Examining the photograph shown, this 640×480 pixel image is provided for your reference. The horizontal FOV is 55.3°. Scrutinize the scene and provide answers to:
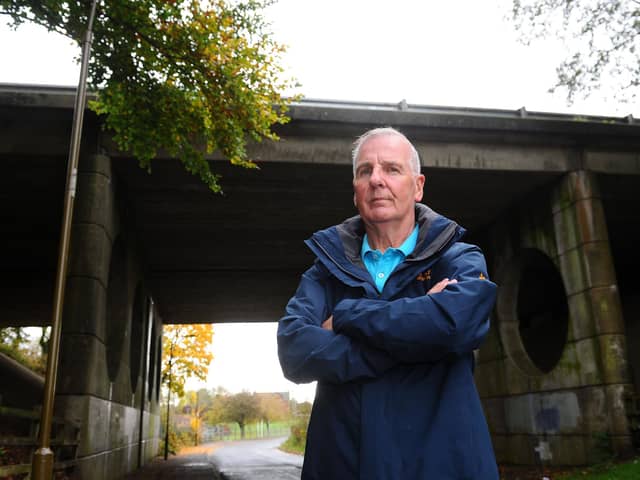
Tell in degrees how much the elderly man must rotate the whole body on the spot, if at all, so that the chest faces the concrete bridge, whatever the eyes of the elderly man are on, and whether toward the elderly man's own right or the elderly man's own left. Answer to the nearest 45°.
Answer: approximately 180°

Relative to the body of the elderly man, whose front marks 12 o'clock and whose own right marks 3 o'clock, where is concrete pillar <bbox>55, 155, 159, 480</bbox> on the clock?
The concrete pillar is roughly at 5 o'clock from the elderly man.

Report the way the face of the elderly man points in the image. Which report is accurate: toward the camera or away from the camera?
toward the camera

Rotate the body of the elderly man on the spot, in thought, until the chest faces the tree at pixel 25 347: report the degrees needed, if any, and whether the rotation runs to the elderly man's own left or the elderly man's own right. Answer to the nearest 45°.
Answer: approximately 135° to the elderly man's own right

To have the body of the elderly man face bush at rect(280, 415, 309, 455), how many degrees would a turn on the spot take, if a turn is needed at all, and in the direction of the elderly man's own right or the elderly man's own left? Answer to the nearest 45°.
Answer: approximately 180°

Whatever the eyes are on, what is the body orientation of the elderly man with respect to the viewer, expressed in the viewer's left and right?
facing the viewer

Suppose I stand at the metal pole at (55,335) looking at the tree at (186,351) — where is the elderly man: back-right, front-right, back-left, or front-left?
back-right

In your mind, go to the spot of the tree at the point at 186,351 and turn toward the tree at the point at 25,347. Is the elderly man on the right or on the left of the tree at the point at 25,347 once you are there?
left

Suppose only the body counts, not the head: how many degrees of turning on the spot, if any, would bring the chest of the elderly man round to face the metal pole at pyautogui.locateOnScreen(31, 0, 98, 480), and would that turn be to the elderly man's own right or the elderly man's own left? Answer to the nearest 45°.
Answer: approximately 135° to the elderly man's own right

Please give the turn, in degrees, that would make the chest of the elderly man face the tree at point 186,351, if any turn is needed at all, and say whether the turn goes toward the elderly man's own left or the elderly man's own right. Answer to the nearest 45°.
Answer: approximately 180°

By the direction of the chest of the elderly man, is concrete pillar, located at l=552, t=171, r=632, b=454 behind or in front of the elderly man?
behind
